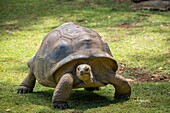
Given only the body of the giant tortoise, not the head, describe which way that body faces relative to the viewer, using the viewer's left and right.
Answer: facing the viewer and to the right of the viewer
